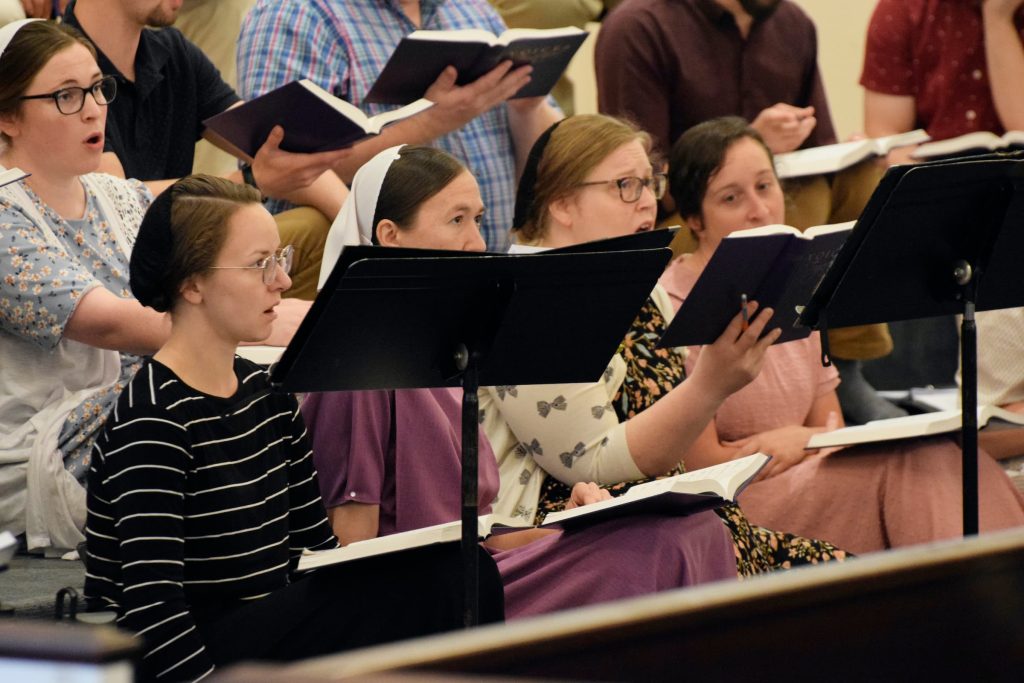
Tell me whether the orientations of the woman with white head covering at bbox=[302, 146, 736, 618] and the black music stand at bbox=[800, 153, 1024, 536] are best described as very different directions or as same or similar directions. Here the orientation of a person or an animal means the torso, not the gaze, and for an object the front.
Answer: very different directions

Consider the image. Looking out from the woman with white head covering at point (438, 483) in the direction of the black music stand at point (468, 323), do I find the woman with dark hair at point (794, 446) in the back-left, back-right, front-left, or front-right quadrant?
back-left

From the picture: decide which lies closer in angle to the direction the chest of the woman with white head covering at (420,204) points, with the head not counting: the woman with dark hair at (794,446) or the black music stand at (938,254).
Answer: the black music stand

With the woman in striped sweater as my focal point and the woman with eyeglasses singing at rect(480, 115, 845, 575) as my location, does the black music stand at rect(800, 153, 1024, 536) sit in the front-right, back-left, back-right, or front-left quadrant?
back-left
